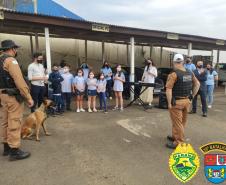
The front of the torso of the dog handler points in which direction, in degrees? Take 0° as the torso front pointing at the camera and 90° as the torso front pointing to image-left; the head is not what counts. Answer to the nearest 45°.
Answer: approximately 270°

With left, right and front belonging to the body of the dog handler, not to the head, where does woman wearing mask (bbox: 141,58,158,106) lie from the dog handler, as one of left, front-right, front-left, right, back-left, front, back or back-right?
front-left

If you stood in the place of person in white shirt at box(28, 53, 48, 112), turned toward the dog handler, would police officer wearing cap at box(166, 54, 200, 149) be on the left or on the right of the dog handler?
left

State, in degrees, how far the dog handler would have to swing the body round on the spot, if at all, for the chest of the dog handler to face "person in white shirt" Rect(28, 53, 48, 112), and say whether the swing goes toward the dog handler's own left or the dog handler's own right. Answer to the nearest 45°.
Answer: approximately 90° to the dog handler's own left

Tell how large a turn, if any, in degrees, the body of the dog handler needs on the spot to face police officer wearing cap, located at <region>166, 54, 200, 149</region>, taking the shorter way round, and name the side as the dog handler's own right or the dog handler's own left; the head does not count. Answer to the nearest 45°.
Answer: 0° — they already face them

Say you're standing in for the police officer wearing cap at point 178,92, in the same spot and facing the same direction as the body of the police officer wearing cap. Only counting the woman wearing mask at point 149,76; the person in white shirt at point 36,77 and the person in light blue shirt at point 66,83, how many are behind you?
0

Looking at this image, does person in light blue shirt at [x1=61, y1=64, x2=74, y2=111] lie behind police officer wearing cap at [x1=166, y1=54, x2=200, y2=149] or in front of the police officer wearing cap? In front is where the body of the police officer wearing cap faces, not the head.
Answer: in front

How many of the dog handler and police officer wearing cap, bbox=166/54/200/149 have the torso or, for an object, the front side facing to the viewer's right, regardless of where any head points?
1

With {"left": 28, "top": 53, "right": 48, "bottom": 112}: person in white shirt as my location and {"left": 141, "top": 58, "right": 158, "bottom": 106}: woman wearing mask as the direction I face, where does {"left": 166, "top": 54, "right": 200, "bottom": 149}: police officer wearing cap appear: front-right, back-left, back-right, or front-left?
front-right

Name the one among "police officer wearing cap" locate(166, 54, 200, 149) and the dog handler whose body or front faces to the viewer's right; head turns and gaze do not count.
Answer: the dog handler

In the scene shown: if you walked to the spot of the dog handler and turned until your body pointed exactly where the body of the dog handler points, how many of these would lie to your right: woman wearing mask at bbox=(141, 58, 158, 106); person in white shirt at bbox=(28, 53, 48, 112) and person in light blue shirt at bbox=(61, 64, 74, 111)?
0

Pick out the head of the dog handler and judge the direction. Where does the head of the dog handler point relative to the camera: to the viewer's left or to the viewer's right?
to the viewer's right

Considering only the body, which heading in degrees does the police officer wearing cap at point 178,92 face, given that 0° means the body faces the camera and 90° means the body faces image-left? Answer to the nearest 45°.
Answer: approximately 135°

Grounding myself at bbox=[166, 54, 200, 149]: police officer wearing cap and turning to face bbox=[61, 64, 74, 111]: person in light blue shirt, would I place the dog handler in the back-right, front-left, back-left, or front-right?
front-left
